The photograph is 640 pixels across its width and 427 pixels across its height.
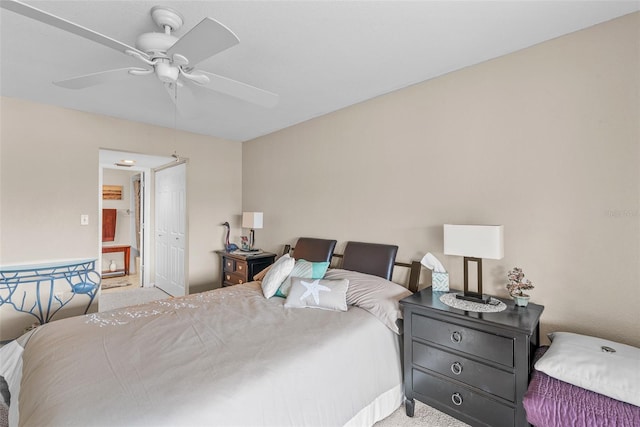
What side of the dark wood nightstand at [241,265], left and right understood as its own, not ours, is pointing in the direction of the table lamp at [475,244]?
left

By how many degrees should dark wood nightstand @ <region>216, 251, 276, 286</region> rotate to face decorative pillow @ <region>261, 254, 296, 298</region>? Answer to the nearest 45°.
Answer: approximately 45° to its left

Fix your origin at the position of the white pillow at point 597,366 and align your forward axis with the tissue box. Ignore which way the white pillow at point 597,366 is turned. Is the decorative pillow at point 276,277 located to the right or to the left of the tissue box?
left

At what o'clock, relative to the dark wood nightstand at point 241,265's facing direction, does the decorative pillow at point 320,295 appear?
The decorative pillow is roughly at 10 o'clock from the dark wood nightstand.

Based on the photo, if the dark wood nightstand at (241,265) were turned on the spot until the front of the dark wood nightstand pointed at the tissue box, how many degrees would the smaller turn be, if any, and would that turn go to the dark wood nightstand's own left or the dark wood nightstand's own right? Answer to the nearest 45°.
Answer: approximately 90° to the dark wood nightstand's own left

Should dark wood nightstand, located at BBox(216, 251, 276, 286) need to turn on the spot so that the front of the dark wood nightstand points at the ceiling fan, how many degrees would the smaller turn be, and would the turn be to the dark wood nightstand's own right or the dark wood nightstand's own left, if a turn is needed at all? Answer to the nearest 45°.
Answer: approximately 45° to the dark wood nightstand's own left

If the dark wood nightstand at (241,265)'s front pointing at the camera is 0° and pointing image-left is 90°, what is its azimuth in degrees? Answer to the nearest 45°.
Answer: approximately 45°

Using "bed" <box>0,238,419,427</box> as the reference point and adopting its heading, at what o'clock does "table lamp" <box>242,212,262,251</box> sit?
The table lamp is roughly at 5 o'clock from the bed.

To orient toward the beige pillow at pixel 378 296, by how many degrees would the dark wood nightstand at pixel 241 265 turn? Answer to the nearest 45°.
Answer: approximately 90° to its left
